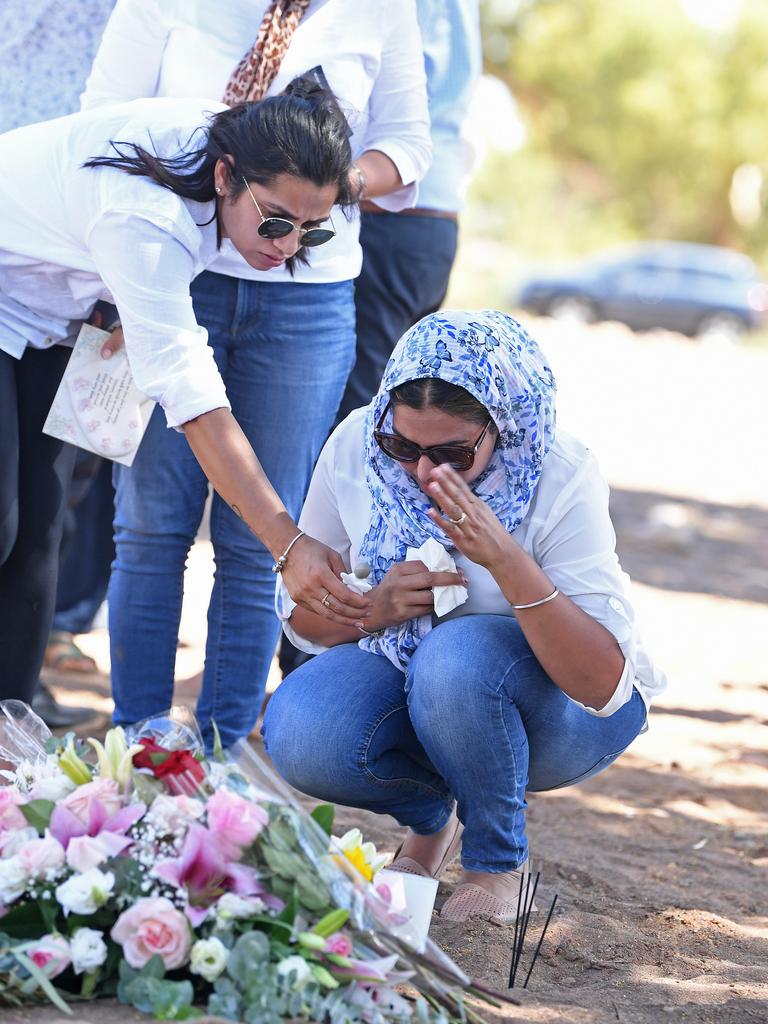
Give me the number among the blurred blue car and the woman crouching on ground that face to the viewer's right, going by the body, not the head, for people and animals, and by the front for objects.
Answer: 0

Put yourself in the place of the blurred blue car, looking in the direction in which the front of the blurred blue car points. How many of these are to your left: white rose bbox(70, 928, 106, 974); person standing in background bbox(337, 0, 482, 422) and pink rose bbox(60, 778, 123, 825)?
3

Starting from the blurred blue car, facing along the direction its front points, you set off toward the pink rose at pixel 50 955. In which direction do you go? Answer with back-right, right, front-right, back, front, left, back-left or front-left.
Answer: left

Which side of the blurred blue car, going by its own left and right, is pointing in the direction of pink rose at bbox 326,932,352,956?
left

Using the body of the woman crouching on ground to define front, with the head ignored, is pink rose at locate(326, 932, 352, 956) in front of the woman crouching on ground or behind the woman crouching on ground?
in front

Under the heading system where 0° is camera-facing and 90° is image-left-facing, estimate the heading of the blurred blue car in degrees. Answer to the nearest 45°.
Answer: approximately 90°

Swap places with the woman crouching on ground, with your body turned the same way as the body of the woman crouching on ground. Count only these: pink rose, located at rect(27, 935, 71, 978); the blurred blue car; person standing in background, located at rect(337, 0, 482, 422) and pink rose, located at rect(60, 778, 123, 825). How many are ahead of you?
2

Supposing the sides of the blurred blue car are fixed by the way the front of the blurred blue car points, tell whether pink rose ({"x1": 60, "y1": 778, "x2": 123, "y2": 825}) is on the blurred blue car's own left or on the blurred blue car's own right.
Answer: on the blurred blue car's own left

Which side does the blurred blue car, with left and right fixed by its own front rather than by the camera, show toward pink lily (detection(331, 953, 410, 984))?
left

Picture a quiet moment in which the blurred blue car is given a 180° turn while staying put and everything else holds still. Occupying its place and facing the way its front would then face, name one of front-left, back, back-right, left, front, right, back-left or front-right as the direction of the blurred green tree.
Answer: left

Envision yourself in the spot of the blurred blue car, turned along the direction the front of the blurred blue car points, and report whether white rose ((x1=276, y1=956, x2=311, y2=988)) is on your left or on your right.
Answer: on your left

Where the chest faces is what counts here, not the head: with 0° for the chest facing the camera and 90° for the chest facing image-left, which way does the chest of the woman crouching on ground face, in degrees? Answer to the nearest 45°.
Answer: approximately 45°

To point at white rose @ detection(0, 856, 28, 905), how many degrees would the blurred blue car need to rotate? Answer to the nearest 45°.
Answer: approximately 90° to its left
